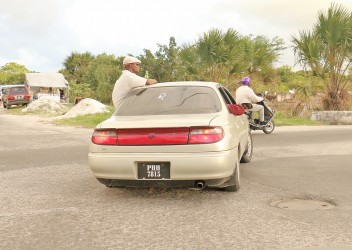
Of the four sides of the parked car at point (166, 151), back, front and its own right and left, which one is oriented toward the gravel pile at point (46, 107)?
front

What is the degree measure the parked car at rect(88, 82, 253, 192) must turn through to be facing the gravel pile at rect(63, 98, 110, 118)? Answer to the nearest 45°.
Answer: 0° — it already faces it

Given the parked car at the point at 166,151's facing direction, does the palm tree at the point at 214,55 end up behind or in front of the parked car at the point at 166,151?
in front

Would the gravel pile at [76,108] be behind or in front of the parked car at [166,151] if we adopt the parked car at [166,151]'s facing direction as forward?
in front

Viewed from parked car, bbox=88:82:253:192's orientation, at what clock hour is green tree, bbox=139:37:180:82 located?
The green tree is roughly at 12 o'clock from the parked car.

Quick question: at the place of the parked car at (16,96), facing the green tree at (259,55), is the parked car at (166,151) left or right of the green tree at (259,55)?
right

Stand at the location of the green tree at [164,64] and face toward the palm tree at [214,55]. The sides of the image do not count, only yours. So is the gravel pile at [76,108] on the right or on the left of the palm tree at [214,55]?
right

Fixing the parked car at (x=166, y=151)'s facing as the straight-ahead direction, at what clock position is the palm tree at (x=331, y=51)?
The palm tree is roughly at 1 o'clock from the parked car.

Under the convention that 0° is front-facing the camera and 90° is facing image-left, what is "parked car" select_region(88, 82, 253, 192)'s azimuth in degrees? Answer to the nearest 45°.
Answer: approximately 180°
